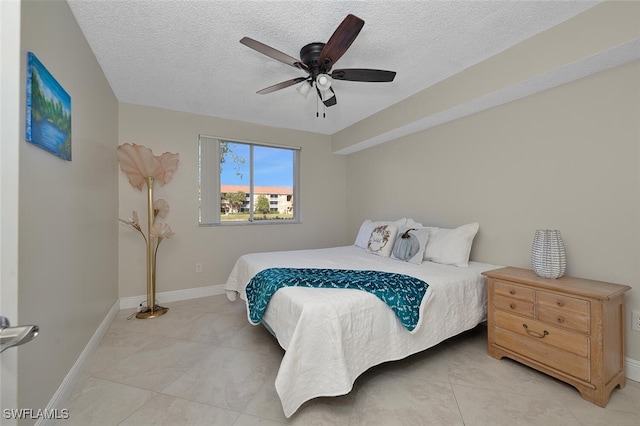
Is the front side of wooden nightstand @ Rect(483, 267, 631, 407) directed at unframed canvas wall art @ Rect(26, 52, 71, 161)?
yes

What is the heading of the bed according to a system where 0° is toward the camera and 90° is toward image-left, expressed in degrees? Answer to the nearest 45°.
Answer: approximately 45°

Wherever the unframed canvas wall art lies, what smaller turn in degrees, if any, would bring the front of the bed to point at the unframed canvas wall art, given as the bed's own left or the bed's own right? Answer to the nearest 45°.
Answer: approximately 45° to the bed's own right

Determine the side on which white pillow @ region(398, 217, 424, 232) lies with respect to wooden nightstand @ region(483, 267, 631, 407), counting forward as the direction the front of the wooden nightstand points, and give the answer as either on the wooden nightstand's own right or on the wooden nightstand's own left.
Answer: on the wooden nightstand's own right

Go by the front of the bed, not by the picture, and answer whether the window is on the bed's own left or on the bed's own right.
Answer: on the bed's own right

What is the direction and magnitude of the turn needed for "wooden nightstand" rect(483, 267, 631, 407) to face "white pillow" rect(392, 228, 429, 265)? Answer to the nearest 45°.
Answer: approximately 45° to its right
